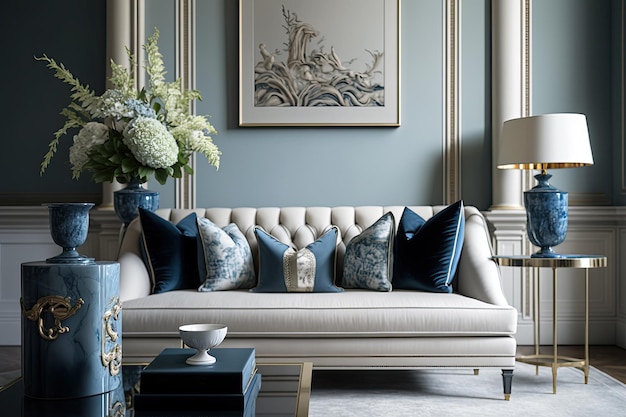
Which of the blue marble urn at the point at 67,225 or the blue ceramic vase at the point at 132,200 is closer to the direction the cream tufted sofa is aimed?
the blue marble urn

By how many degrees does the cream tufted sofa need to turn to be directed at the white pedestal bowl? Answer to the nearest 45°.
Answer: approximately 45° to its right

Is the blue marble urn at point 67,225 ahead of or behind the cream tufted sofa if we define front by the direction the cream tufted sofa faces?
ahead

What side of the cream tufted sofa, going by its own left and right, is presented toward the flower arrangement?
right

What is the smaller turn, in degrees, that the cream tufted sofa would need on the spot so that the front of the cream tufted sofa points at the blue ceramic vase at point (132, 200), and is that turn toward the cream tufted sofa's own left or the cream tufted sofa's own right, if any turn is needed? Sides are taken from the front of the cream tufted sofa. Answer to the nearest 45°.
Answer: approximately 135° to the cream tufted sofa's own right

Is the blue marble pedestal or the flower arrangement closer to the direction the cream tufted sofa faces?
the blue marble pedestal

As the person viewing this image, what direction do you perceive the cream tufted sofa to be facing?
facing the viewer

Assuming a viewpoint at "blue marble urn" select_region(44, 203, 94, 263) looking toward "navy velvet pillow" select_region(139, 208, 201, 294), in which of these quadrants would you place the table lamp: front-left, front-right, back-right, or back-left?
front-right

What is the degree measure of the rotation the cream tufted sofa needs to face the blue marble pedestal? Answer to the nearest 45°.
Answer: approximately 45° to its right
